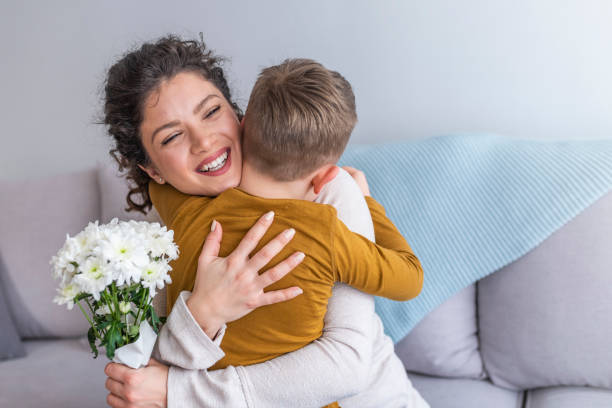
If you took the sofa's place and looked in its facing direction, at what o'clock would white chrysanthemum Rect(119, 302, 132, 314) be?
The white chrysanthemum is roughly at 2 o'clock from the sofa.

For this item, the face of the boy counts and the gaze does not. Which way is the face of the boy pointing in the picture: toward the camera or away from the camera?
away from the camera

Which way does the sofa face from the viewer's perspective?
toward the camera

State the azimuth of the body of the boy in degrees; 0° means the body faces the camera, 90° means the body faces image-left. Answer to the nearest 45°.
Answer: approximately 180°

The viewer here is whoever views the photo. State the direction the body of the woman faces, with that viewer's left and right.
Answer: facing the viewer

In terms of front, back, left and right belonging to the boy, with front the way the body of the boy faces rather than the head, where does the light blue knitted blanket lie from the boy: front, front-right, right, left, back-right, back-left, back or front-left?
front-right
